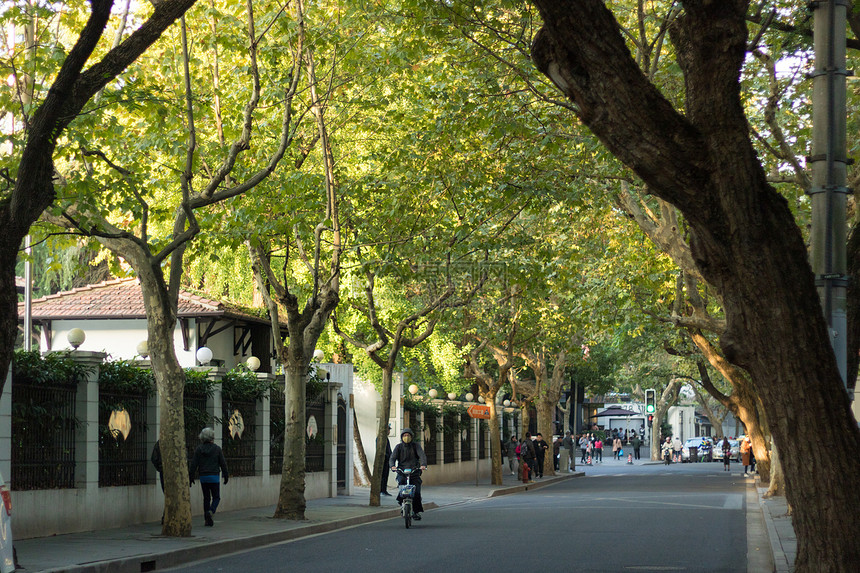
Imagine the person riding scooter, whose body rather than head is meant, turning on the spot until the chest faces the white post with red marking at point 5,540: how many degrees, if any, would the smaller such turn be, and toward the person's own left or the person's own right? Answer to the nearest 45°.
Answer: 0° — they already face it

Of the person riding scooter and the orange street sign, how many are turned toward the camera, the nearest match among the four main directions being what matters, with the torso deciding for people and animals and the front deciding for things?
2

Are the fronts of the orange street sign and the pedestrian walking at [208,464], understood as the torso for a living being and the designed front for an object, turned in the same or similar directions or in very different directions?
very different directions

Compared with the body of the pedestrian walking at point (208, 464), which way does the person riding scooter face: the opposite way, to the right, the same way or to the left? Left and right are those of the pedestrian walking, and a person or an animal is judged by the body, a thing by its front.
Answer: the opposite way

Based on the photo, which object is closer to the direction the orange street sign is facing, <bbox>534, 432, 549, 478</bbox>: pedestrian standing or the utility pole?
the utility pole

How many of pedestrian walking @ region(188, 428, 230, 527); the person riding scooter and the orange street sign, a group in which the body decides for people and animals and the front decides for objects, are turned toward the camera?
2

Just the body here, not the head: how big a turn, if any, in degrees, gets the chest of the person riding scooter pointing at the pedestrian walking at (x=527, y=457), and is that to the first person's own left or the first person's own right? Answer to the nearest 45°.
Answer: approximately 180°

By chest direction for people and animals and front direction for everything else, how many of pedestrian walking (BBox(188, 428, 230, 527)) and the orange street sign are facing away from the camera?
1

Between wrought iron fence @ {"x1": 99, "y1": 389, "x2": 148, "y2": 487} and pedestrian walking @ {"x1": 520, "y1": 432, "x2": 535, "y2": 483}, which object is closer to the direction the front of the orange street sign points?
the wrought iron fence

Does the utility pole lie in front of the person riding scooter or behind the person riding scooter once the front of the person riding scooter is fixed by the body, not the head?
in front

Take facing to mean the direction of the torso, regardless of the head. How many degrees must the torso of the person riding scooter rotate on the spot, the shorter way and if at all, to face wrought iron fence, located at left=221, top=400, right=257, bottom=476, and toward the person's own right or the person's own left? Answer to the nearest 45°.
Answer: approximately 135° to the person's own right

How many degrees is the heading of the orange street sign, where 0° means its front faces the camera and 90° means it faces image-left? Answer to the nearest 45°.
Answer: approximately 0°

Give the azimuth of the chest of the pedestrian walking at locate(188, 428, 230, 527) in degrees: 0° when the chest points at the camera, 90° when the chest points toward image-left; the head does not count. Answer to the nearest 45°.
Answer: approximately 180°
